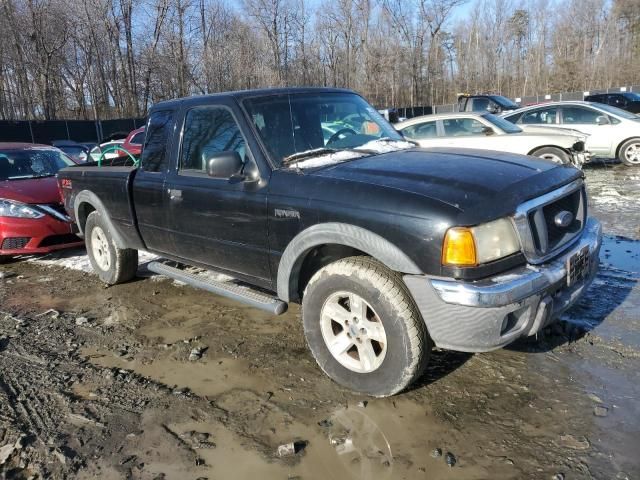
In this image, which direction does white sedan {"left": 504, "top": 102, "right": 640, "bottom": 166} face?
to the viewer's right

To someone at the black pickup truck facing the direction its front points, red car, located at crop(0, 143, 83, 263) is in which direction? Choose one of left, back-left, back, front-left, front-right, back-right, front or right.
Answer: back

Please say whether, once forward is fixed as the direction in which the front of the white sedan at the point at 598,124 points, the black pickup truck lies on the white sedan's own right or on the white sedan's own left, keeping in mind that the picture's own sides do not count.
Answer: on the white sedan's own right

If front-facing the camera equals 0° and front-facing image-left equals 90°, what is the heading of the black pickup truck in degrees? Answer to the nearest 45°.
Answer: approximately 315°

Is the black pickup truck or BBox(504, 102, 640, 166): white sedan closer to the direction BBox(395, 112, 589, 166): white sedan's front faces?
the white sedan

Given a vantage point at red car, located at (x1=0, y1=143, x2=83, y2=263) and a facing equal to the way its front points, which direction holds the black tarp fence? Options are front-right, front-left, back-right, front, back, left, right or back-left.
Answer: back-left

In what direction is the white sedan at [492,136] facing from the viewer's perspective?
to the viewer's right

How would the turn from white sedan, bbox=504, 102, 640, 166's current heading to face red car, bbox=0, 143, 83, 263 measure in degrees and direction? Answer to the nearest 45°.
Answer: approximately 135° to its right

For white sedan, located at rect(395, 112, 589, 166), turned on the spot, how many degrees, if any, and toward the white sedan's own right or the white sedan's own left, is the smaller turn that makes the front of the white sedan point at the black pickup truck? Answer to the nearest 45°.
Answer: approximately 90° to the white sedan's own right

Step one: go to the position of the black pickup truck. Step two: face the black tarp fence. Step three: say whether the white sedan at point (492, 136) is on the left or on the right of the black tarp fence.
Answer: right

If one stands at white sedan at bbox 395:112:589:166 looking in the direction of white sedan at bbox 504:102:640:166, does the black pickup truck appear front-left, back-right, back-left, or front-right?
back-right

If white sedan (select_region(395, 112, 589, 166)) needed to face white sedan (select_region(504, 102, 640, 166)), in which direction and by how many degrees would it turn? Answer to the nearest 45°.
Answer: approximately 45° to its left
